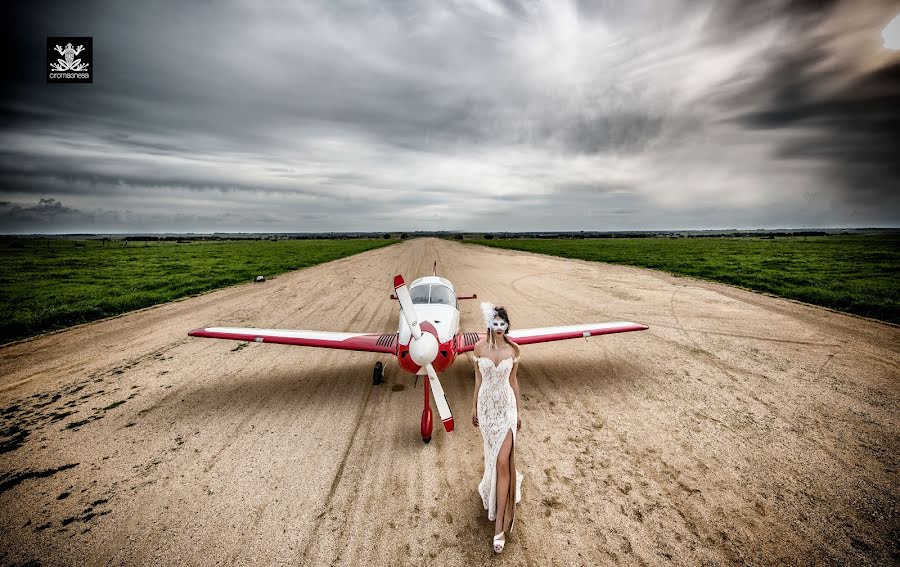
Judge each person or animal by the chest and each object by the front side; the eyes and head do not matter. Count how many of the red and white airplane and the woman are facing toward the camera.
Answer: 2

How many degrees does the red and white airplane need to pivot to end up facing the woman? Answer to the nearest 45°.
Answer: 0° — it already faces them

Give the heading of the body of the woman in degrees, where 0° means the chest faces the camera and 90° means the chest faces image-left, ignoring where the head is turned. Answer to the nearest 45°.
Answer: approximately 0°
